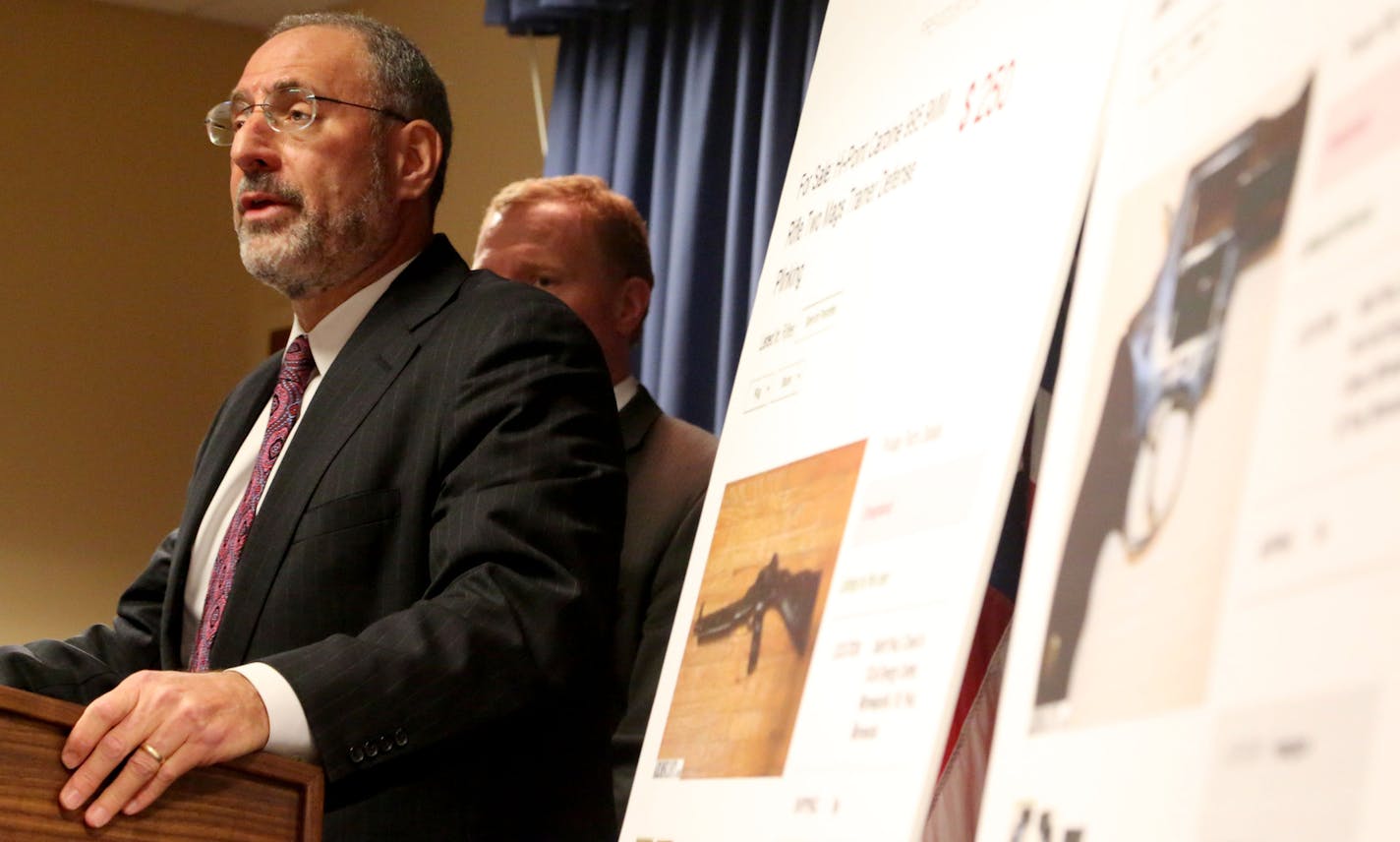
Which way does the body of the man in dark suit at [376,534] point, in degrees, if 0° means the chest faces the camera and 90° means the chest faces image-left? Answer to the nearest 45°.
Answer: approximately 45°

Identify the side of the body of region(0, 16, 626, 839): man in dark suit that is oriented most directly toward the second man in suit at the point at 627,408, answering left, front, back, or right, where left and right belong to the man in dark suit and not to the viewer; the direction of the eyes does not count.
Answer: back

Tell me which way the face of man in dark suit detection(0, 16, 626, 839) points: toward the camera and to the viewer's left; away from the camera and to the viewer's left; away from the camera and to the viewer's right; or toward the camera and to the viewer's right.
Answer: toward the camera and to the viewer's left

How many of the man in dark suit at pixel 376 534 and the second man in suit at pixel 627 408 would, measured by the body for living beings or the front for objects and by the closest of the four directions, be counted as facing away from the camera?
0

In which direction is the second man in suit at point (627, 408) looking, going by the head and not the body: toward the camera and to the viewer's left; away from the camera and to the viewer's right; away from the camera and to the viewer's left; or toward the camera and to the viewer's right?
toward the camera and to the viewer's left

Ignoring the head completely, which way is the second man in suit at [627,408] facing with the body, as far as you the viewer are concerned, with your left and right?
facing the viewer and to the left of the viewer

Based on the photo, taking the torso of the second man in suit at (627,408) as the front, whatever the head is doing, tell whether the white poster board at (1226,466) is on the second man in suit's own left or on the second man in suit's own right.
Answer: on the second man in suit's own left
